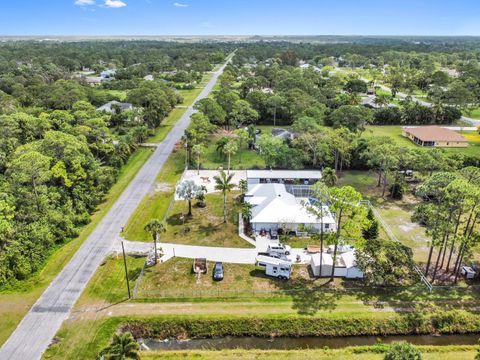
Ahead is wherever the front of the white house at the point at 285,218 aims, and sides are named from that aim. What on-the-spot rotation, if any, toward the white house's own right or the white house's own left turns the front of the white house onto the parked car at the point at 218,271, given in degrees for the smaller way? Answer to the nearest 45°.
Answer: approximately 45° to the white house's own right

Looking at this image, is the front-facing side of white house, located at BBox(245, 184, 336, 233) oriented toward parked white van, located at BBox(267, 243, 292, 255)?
yes

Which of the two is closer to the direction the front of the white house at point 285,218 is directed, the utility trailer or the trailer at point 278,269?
the trailer

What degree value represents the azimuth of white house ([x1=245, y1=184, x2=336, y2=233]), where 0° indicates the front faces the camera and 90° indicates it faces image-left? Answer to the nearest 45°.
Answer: approximately 0°

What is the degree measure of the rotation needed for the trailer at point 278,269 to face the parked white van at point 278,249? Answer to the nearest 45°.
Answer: approximately 45° to its right

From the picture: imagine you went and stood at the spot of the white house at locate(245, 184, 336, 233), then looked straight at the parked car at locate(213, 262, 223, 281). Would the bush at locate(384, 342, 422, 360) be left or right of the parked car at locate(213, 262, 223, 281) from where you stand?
left

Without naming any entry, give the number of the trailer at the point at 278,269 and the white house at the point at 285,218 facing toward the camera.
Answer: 1

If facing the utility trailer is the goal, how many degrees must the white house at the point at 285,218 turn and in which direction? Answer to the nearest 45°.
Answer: approximately 45° to its right

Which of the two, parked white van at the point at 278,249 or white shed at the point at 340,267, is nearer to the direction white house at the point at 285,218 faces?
the parked white van

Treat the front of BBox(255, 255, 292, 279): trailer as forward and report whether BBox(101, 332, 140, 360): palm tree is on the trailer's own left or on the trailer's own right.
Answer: on the trailer's own left

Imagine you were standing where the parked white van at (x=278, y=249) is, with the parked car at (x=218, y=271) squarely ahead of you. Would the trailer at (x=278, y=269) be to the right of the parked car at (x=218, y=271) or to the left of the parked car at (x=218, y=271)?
left
